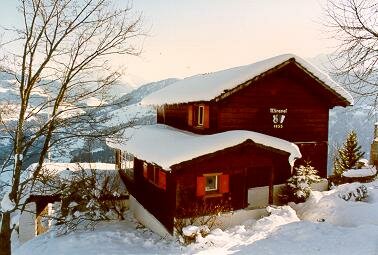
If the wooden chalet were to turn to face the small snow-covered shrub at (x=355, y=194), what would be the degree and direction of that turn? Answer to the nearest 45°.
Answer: approximately 45° to its left

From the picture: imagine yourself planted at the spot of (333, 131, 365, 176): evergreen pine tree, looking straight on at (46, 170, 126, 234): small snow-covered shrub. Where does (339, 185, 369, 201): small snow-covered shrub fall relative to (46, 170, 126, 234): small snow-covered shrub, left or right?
left

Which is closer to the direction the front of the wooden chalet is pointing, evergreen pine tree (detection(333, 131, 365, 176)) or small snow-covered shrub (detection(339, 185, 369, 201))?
the small snow-covered shrub

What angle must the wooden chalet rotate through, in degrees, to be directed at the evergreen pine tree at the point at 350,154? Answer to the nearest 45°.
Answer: approximately 90° to its left

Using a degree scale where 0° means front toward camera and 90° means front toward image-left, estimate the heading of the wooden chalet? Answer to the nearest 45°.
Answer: approximately 315°

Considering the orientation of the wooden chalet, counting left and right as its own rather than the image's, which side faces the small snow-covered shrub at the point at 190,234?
front

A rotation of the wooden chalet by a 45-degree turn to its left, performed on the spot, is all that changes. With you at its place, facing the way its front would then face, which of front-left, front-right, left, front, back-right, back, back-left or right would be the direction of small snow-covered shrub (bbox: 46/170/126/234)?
back
